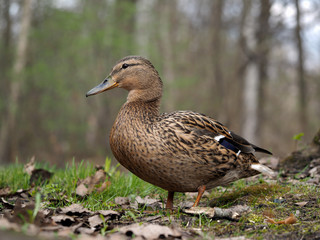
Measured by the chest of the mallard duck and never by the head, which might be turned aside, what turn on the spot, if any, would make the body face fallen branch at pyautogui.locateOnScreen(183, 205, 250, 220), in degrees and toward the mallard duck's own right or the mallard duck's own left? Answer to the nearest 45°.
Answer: approximately 135° to the mallard duck's own left

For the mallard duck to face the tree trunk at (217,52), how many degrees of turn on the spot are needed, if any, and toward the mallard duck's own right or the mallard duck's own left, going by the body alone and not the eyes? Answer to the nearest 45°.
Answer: approximately 90° to the mallard duck's own right

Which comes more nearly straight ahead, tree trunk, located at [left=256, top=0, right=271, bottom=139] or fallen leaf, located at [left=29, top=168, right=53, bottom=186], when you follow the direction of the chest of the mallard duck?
the fallen leaf

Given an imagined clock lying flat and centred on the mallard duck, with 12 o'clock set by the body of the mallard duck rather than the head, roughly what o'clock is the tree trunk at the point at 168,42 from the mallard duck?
The tree trunk is roughly at 3 o'clock from the mallard duck.

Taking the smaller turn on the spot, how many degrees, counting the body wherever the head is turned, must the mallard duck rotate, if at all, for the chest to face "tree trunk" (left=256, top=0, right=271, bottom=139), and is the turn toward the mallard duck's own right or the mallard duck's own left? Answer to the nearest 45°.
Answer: approximately 90° to the mallard duck's own right

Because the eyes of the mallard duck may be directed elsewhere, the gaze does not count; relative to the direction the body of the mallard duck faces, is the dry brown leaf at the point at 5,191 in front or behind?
in front

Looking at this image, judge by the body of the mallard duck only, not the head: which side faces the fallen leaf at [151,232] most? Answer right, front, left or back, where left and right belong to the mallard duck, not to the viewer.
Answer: left

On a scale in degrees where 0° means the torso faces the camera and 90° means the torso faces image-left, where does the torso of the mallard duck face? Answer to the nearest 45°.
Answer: approximately 90°

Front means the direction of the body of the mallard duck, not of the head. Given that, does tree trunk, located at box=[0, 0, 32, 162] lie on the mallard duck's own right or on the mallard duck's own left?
on the mallard duck's own right

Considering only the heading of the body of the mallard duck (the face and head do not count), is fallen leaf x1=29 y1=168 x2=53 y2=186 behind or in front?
in front

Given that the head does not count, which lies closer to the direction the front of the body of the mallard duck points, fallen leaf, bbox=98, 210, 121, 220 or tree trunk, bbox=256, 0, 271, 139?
the fallen leaf
